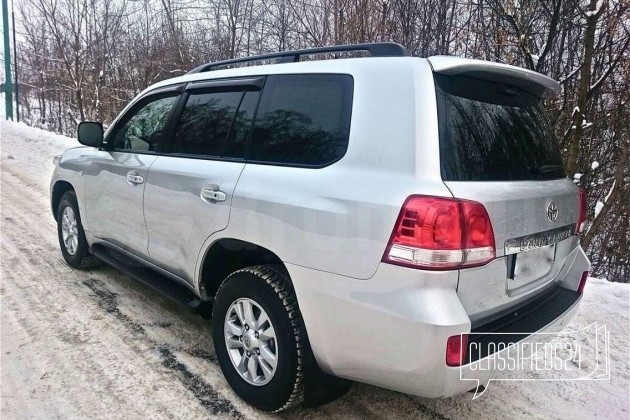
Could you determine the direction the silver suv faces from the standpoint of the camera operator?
facing away from the viewer and to the left of the viewer
